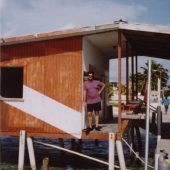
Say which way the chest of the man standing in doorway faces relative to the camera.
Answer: toward the camera
